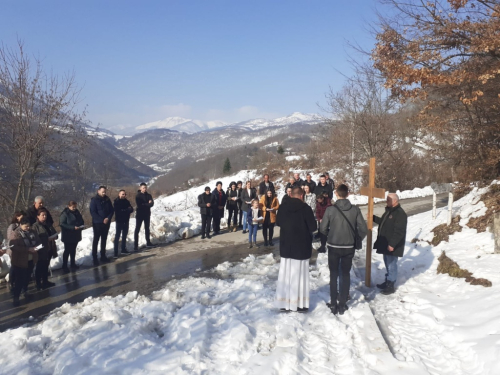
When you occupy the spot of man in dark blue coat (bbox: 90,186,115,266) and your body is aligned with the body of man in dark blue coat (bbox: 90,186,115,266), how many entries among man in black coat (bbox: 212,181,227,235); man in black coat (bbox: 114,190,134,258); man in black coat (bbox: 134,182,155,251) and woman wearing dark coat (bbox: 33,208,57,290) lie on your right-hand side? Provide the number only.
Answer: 1

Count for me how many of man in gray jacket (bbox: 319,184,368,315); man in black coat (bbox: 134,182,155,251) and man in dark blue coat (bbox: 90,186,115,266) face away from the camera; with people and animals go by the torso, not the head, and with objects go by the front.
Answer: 1

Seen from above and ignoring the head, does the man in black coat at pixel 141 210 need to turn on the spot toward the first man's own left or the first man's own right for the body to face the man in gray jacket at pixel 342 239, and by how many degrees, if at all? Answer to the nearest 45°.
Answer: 0° — they already face them

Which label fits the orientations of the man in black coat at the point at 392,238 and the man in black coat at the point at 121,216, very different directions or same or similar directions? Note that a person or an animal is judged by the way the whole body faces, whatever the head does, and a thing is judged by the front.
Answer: very different directions

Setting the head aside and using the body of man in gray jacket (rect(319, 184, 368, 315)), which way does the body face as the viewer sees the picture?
away from the camera

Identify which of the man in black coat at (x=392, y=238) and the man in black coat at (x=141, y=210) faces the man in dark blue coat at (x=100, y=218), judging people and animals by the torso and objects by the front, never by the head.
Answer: the man in black coat at (x=392, y=238)

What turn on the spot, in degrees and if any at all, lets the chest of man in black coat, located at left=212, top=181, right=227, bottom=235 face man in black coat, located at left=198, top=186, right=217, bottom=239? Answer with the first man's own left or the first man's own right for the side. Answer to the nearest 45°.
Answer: approximately 90° to the first man's own right

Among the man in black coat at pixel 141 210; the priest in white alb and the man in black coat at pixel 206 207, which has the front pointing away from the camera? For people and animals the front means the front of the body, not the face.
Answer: the priest in white alb

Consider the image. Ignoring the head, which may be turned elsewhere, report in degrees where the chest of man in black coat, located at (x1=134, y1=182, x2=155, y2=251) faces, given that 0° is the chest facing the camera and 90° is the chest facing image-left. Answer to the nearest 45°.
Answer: approximately 315°

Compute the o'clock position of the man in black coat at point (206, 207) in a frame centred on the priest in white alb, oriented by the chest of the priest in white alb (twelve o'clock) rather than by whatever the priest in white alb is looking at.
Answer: The man in black coat is roughly at 11 o'clock from the priest in white alb.

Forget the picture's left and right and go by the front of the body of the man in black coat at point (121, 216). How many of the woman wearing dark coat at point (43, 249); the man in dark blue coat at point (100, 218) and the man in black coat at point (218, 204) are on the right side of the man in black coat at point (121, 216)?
2

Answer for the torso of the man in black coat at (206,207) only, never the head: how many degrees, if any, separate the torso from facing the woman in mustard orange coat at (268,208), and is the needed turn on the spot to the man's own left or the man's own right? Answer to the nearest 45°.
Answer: approximately 45° to the man's own left

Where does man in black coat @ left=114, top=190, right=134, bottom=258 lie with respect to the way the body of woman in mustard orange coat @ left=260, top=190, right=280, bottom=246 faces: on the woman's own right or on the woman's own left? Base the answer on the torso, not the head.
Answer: on the woman's own right

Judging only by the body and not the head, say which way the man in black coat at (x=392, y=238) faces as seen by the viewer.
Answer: to the viewer's left

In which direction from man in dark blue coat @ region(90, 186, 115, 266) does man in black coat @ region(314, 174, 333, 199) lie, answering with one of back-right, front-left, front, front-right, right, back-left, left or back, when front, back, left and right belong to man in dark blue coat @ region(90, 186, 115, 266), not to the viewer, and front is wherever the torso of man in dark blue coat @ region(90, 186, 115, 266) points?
front-left

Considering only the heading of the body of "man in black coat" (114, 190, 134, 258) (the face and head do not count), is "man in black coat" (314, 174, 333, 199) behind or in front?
in front

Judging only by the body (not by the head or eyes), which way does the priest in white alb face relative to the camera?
away from the camera

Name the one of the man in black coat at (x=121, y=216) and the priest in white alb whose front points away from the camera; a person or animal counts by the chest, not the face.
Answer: the priest in white alb

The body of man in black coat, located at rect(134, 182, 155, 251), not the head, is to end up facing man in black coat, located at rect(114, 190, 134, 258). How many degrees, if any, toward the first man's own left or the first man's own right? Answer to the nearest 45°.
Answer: approximately 90° to the first man's own right

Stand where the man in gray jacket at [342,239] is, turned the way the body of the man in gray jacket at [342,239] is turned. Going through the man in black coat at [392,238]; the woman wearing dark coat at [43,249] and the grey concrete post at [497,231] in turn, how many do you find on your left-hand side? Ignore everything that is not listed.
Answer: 1
